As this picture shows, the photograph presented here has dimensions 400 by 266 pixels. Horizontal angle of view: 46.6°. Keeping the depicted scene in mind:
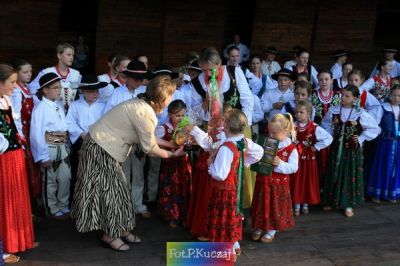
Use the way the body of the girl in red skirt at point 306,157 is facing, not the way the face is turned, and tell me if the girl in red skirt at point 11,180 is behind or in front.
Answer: in front

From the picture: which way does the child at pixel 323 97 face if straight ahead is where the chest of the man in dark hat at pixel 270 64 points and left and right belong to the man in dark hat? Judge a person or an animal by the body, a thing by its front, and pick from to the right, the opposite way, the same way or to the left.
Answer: the same way

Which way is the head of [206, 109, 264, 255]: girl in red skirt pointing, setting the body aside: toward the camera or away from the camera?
away from the camera

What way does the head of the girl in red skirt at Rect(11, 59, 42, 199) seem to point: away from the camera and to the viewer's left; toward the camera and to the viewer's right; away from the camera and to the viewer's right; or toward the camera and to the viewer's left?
toward the camera and to the viewer's right

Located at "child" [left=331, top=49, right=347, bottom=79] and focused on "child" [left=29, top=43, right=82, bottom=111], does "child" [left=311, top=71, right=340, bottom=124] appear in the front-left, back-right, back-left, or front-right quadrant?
front-left

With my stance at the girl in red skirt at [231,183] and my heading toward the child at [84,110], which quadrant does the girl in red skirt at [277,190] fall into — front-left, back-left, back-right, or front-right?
back-right

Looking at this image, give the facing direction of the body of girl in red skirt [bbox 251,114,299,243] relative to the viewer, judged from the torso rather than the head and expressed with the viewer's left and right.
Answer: facing the viewer and to the left of the viewer

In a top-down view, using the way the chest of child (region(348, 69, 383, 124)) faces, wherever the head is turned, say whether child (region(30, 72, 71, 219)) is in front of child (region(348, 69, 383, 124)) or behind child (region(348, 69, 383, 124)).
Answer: in front

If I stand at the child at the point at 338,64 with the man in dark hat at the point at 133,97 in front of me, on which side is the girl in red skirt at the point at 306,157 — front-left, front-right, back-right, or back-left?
front-left

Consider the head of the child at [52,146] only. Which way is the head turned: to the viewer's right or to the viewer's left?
to the viewer's right

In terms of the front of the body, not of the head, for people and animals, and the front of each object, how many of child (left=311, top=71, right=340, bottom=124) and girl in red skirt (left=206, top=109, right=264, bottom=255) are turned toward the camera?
1

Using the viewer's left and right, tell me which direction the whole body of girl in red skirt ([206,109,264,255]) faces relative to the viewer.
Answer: facing away from the viewer and to the left of the viewer

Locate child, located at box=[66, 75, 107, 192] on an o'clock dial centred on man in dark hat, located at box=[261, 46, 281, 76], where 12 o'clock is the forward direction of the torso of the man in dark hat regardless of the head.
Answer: The child is roughly at 1 o'clock from the man in dark hat.
